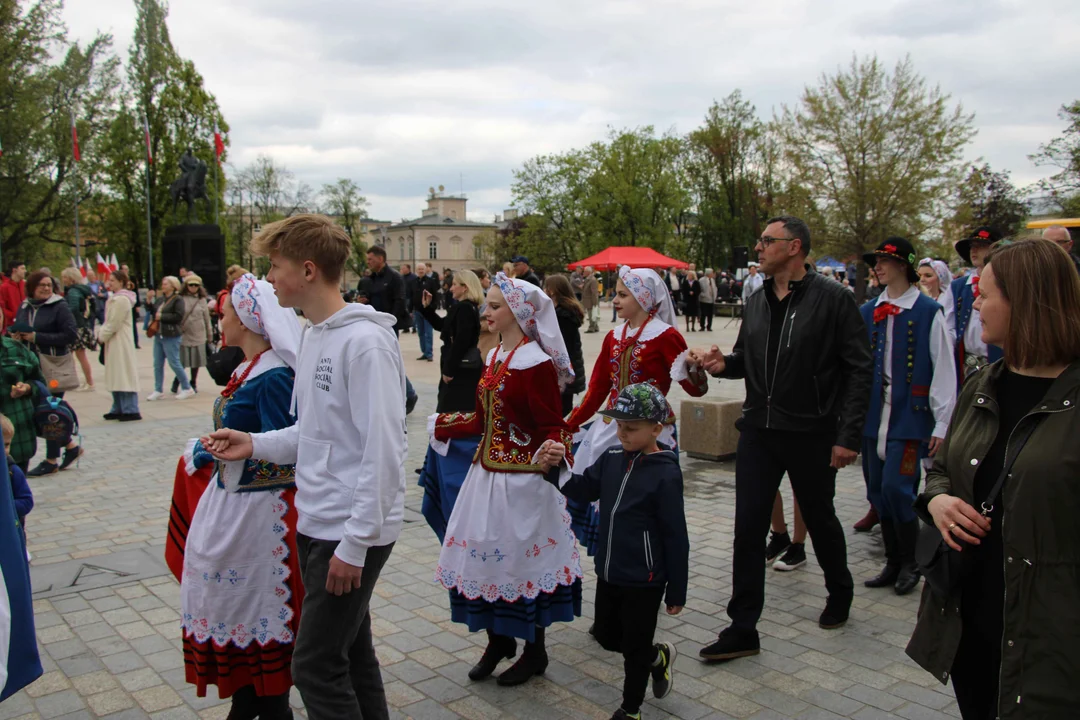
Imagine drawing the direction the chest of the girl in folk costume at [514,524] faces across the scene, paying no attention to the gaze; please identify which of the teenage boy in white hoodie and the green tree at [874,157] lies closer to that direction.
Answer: the teenage boy in white hoodie

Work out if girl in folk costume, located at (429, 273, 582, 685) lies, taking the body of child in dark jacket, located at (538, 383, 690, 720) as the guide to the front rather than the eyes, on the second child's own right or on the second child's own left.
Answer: on the second child's own right

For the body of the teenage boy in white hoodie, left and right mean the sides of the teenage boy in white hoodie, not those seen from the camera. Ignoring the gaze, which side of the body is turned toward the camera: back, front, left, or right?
left

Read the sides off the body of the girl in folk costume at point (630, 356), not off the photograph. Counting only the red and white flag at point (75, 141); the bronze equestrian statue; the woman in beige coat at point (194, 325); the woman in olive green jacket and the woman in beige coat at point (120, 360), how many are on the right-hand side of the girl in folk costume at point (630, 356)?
4

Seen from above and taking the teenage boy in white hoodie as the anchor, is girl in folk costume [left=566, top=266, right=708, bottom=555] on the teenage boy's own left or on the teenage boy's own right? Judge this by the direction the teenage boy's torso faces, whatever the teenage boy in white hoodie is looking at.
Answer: on the teenage boy's own right

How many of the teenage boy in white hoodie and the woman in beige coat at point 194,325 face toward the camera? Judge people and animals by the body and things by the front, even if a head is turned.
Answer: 1

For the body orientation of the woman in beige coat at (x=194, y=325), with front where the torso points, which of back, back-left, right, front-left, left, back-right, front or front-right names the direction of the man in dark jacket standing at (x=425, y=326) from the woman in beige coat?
back-left

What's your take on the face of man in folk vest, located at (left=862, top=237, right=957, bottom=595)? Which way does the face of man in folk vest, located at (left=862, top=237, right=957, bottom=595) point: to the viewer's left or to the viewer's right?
to the viewer's left

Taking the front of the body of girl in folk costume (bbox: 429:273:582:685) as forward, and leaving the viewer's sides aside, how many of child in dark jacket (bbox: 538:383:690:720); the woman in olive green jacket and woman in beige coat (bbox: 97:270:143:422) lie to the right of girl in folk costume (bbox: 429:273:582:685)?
1

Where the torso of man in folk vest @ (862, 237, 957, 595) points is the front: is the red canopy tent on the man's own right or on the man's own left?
on the man's own right

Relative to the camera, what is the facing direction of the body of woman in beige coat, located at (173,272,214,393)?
toward the camera

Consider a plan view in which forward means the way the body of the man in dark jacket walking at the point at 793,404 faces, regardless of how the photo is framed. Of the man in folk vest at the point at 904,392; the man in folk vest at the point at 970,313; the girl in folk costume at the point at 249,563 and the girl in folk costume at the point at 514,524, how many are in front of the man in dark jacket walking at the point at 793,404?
2
